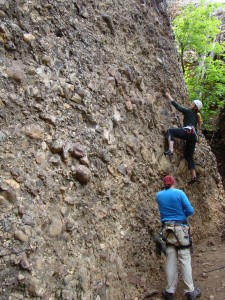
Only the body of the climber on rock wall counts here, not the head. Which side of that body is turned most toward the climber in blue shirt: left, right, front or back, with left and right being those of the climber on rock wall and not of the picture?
left

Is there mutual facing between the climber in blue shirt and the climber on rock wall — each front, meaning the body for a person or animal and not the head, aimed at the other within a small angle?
no

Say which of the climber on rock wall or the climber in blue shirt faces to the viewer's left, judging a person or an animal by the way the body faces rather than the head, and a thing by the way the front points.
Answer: the climber on rock wall

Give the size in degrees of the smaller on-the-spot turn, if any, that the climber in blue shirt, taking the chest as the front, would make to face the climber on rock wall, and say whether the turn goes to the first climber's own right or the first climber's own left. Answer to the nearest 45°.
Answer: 0° — they already face them

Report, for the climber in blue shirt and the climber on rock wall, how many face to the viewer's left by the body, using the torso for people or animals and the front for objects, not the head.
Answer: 1

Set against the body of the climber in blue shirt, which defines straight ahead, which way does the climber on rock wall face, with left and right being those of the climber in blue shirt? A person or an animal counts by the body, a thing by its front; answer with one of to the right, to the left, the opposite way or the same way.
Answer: to the left

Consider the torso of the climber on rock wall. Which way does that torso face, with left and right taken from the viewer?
facing to the left of the viewer

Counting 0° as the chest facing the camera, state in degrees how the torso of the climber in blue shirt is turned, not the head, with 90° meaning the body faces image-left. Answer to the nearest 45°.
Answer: approximately 180°
